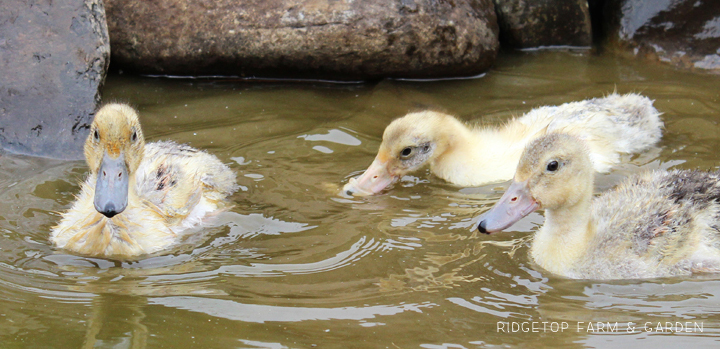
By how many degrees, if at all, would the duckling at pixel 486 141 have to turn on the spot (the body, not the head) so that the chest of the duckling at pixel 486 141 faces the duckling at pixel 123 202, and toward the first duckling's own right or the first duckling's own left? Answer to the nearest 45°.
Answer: approximately 45° to the first duckling's own left

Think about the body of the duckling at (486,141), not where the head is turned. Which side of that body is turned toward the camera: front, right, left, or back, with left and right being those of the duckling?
left

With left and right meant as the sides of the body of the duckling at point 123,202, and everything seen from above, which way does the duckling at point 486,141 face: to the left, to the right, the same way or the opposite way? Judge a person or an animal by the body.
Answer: to the right

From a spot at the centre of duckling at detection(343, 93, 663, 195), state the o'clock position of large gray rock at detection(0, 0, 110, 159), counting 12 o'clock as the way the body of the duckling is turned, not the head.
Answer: The large gray rock is roughly at 12 o'clock from the duckling.

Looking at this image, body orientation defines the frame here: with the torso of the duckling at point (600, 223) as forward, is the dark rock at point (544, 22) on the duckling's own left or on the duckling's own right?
on the duckling's own right

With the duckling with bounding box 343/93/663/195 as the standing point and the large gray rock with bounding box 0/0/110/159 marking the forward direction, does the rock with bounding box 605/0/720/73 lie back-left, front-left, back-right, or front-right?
back-right

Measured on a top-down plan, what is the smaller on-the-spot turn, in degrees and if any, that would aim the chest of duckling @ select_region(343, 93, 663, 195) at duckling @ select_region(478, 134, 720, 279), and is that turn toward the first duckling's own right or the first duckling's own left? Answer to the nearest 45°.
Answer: approximately 135° to the first duckling's own left

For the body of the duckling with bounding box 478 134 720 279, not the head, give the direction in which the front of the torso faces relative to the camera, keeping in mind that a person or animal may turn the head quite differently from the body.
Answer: to the viewer's left

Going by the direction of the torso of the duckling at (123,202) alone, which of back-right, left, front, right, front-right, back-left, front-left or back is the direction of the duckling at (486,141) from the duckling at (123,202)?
back-left

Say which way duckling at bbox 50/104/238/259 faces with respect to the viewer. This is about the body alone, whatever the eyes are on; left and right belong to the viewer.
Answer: facing the viewer and to the left of the viewer

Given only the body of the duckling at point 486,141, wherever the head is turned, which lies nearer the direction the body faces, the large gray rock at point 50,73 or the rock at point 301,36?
the large gray rock

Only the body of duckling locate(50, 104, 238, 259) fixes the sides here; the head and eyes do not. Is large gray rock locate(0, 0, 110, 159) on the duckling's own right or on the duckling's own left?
on the duckling's own right

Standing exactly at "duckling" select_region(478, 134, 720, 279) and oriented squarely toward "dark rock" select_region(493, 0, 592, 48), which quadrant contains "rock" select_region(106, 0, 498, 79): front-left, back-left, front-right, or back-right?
front-left

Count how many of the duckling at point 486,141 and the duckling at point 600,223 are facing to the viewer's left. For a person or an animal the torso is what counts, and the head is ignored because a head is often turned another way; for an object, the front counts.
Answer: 2

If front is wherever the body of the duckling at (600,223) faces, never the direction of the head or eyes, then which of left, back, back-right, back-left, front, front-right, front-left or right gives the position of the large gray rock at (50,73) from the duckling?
front

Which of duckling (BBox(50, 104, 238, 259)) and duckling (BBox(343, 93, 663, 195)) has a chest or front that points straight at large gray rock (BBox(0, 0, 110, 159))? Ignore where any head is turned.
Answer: duckling (BBox(343, 93, 663, 195))

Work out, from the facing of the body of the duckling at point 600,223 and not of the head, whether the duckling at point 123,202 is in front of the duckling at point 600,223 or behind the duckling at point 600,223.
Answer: in front

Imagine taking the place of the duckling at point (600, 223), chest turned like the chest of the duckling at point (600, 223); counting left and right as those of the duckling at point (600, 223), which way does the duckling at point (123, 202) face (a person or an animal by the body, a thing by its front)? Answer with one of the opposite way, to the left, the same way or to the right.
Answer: to the left
